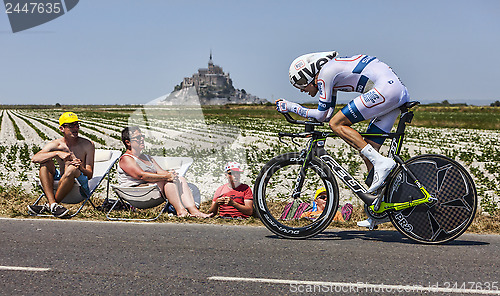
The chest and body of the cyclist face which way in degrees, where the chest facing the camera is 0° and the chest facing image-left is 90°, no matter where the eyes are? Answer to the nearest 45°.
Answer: approximately 90°

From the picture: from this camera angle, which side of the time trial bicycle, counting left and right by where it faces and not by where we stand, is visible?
left

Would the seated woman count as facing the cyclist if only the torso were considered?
yes

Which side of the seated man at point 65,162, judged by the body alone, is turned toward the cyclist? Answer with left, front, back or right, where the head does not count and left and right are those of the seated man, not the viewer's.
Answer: left

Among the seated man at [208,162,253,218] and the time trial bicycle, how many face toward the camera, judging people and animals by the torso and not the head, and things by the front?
1

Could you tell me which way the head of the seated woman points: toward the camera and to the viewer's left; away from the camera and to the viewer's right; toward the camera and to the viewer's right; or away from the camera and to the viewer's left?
toward the camera and to the viewer's right

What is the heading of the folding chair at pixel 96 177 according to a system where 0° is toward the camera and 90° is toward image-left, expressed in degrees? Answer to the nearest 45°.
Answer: approximately 45°

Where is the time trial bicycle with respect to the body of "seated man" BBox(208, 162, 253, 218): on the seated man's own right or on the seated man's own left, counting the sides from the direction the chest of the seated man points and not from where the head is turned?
on the seated man's own left

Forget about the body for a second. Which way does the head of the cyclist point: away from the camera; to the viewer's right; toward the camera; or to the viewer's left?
to the viewer's left
